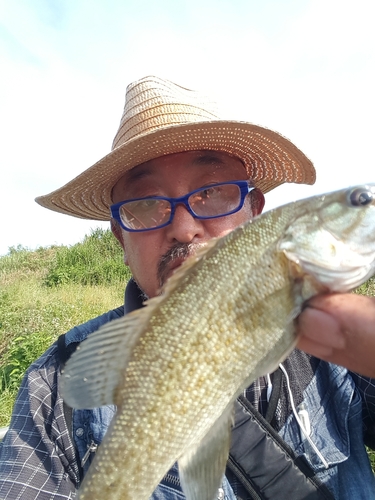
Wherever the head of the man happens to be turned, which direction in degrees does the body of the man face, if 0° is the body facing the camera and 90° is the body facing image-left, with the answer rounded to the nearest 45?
approximately 0°
